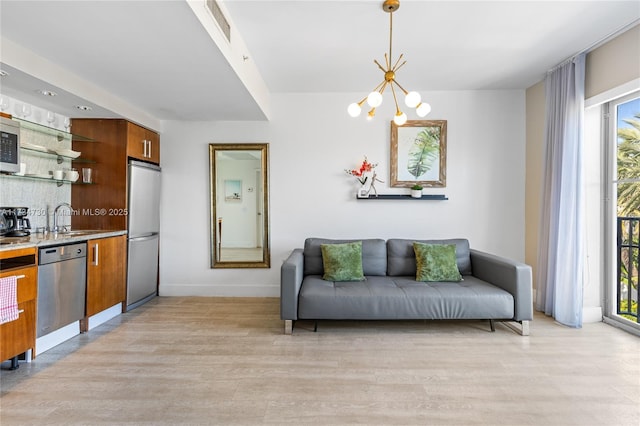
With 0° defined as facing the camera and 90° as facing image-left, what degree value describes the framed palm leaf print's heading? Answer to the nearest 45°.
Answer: approximately 0°

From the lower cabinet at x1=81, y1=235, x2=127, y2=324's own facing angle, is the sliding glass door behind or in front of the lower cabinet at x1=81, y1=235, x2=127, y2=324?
in front

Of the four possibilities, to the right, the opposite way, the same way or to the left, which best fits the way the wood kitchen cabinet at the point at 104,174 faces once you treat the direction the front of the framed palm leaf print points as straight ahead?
to the left

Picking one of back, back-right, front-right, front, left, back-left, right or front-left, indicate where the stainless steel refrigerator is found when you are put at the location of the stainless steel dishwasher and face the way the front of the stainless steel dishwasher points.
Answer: left

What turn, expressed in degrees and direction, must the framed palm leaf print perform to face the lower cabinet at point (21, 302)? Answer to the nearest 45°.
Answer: approximately 45° to its right

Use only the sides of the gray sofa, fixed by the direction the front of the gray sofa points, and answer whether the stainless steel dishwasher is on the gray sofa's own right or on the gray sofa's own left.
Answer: on the gray sofa's own right

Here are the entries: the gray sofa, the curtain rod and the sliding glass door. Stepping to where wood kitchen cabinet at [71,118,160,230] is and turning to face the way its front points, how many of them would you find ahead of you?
3

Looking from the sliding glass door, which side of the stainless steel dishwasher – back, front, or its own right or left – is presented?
front
